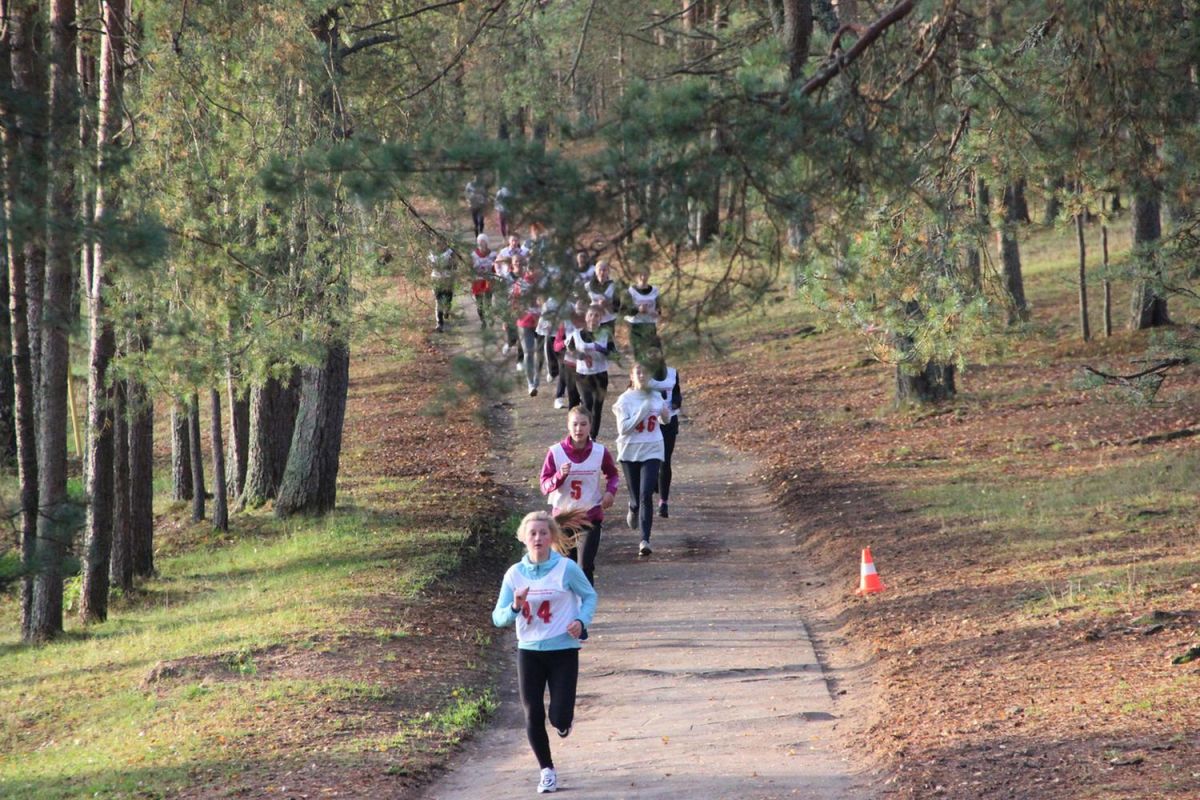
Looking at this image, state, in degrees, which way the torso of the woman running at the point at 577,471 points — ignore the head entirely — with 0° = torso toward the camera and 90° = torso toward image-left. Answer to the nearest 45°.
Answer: approximately 0°

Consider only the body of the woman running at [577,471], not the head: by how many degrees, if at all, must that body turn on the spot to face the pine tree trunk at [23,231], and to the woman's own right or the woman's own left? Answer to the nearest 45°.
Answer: approximately 90° to the woman's own right
